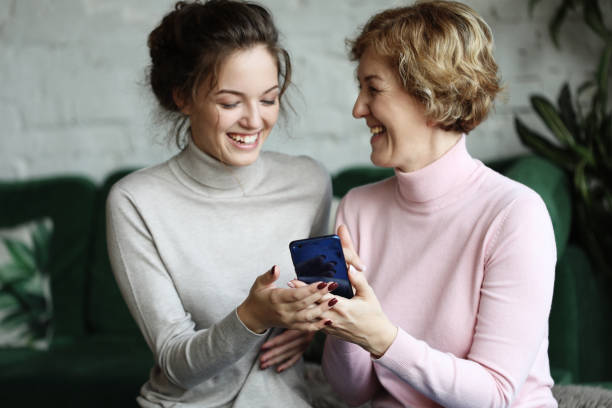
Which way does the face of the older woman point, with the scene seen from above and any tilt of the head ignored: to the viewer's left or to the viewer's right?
to the viewer's left

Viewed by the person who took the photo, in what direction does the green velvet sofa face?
facing the viewer

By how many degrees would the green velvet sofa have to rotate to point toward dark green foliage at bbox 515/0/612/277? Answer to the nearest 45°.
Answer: approximately 90° to its left

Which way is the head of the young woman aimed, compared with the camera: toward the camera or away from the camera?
toward the camera

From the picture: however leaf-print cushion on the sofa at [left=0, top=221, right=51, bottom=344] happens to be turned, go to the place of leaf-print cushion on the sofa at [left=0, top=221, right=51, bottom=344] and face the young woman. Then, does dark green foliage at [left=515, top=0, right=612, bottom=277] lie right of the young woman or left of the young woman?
left

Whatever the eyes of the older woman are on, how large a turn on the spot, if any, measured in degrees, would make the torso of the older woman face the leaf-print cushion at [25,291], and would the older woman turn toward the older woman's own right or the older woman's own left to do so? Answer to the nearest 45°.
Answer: approximately 90° to the older woman's own right
